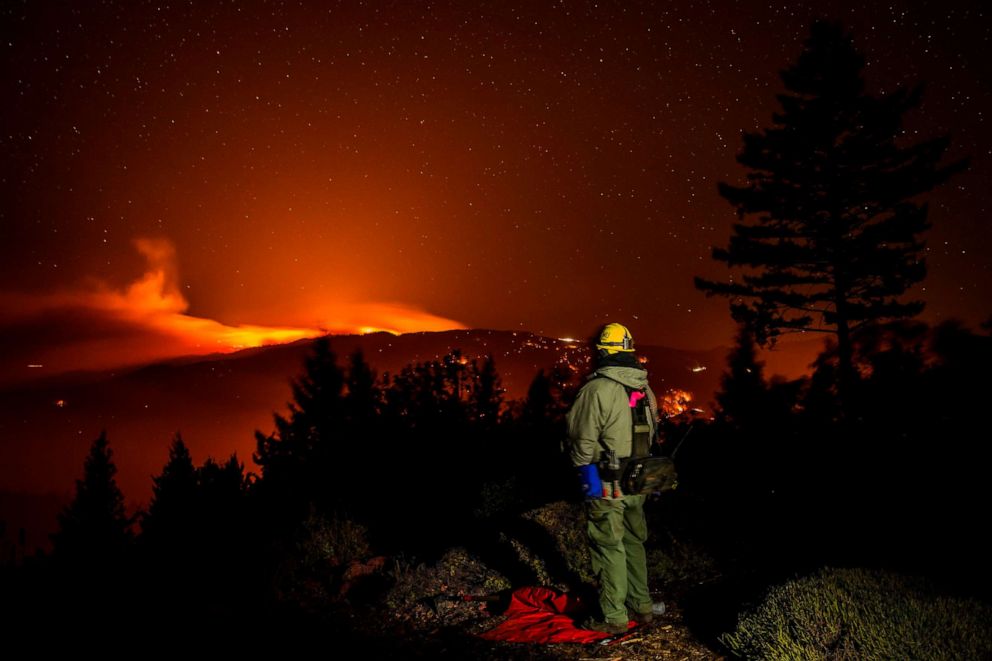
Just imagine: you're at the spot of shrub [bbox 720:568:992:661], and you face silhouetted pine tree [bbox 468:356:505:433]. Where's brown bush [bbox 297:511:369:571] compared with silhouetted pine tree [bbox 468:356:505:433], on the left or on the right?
left

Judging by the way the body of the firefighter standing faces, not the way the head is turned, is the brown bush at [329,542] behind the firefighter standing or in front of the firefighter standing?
in front

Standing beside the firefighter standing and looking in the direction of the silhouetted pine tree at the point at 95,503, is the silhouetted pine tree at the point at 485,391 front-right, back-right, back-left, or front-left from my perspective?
front-right

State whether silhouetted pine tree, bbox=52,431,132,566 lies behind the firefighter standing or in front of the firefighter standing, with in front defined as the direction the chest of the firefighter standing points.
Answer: in front

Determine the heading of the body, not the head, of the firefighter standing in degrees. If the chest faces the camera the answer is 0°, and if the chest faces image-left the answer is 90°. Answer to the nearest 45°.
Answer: approximately 135°

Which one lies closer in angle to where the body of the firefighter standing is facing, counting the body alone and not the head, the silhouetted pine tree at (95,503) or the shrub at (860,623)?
the silhouetted pine tree

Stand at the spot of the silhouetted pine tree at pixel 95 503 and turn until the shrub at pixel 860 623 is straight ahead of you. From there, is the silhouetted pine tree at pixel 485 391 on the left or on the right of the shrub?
left

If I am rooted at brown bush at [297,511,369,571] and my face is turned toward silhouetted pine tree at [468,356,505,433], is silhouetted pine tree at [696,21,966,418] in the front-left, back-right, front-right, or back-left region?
front-right

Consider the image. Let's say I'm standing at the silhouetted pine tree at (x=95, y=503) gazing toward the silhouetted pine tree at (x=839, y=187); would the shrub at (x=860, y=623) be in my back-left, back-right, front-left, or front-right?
front-right

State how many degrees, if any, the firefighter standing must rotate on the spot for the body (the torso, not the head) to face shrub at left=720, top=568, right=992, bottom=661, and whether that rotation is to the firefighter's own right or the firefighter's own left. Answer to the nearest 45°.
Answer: approximately 135° to the firefighter's own right

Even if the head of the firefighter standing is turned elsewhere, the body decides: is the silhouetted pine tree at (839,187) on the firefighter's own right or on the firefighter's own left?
on the firefighter's own right

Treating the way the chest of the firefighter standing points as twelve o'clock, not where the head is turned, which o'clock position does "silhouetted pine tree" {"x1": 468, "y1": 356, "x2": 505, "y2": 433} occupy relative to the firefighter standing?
The silhouetted pine tree is roughly at 1 o'clock from the firefighter standing.

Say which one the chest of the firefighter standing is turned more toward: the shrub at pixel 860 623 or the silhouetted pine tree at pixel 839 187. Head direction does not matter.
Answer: the silhouetted pine tree
